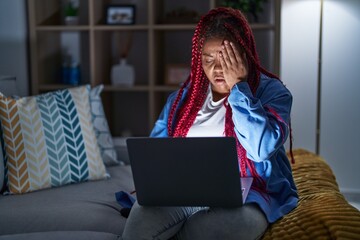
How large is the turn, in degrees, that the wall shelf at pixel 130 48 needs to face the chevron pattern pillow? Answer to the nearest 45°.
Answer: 0° — it already faces it

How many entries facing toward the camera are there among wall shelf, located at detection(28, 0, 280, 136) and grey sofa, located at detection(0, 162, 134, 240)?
2

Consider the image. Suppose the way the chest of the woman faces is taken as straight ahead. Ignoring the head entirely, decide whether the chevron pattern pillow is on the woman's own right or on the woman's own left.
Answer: on the woman's own right

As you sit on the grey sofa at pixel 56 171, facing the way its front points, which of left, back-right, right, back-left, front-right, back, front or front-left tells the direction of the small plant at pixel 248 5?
back-left

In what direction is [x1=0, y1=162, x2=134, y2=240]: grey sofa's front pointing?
toward the camera

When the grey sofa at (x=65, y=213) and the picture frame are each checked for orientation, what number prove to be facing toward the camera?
2

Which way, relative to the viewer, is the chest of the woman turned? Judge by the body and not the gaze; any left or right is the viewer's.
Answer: facing the viewer and to the left of the viewer

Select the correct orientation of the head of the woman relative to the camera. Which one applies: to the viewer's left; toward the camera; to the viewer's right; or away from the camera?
toward the camera

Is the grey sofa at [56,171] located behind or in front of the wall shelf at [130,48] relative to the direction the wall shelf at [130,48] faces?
in front

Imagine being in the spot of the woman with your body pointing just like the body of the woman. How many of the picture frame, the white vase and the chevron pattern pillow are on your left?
0

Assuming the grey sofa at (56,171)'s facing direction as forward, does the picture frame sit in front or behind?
behind

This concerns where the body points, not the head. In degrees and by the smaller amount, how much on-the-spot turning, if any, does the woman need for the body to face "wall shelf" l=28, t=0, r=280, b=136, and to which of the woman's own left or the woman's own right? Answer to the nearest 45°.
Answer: approximately 135° to the woman's own right

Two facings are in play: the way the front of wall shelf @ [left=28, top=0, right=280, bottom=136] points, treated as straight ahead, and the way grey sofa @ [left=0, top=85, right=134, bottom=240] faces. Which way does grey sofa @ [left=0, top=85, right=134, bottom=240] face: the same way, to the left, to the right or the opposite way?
the same way

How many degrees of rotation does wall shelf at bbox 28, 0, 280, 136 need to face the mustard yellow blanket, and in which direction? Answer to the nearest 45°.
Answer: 0° — it already faces it

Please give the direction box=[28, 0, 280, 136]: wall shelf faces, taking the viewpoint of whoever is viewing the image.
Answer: facing the viewer
